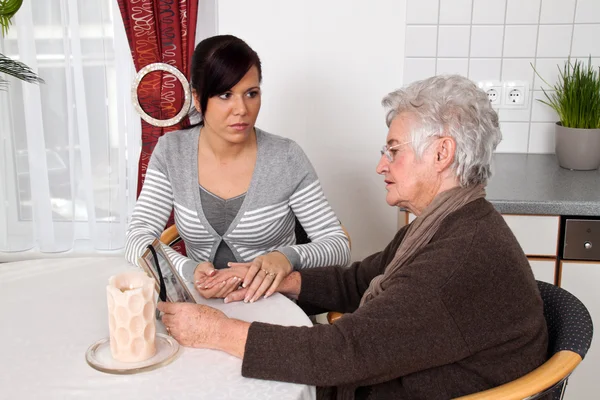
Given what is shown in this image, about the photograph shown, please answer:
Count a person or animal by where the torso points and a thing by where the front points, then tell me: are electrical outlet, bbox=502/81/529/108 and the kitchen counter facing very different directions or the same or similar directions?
same or similar directions

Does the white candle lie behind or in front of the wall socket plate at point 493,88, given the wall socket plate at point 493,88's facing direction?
in front

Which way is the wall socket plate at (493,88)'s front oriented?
toward the camera

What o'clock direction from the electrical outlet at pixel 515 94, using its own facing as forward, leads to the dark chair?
The dark chair is roughly at 12 o'clock from the electrical outlet.

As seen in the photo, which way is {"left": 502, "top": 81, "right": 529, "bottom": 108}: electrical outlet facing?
toward the camera

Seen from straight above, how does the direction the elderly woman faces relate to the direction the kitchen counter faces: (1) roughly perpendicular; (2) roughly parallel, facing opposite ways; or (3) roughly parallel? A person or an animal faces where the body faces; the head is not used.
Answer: roughly perpendicular

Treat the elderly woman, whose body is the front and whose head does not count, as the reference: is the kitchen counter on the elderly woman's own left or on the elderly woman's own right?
on the elderly woman's own right

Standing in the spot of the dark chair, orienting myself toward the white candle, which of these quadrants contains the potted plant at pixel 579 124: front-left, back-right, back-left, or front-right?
back-right

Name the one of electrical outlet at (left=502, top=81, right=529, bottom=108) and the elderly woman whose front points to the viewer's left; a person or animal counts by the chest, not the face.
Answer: the elderly woman

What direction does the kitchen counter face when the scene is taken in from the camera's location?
facing the viewer

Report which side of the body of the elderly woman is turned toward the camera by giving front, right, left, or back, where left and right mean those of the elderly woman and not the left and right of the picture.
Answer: left

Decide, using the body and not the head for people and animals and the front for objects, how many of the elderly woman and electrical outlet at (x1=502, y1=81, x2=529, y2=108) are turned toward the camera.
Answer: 1

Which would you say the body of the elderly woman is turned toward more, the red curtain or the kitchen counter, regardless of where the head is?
the red curtain

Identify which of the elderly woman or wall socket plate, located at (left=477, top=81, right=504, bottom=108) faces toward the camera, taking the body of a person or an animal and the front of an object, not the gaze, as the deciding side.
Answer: the wall socket plate

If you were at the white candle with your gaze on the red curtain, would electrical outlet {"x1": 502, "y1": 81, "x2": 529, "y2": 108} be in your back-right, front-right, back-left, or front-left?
front-right

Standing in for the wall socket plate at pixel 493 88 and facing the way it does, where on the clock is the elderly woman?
The elderly woman is roughly at 12 o'clock from the wall socket plate.

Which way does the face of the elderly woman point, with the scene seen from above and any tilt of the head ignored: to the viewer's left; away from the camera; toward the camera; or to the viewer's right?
to the viewer's left

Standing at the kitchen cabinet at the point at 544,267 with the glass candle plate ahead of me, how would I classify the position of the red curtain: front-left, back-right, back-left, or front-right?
front-right

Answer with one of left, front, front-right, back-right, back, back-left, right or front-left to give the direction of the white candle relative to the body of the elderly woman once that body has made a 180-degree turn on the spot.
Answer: back
